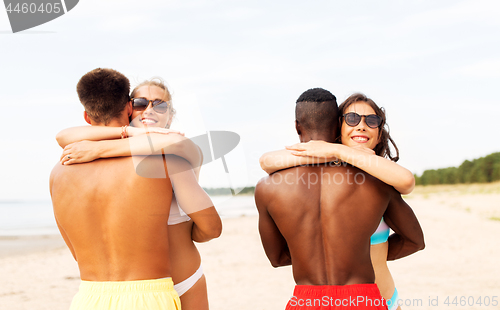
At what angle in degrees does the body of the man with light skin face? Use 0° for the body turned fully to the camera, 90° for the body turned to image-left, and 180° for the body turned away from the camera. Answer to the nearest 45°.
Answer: approximately 180°

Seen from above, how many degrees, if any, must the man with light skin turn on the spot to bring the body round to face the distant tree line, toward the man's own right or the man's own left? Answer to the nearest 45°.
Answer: approximately 45° to the man's own right
